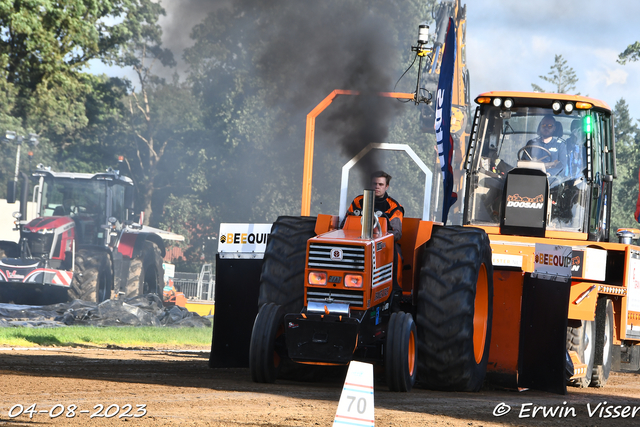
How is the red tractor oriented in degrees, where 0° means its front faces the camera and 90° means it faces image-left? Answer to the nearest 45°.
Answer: approximately 45°

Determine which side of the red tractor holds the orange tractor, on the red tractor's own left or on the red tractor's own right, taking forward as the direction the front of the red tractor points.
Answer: on the red tractor's own left

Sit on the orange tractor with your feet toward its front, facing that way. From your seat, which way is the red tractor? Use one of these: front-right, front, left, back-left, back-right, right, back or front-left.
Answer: back-right

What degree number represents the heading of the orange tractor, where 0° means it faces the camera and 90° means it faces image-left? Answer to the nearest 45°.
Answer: approximately 0°

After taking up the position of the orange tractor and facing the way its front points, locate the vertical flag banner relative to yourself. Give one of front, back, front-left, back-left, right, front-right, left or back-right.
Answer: back

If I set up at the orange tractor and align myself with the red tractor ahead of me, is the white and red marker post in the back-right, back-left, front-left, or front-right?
back-left

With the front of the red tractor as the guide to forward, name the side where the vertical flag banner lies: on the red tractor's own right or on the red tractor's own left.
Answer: on the red tractor's own left
